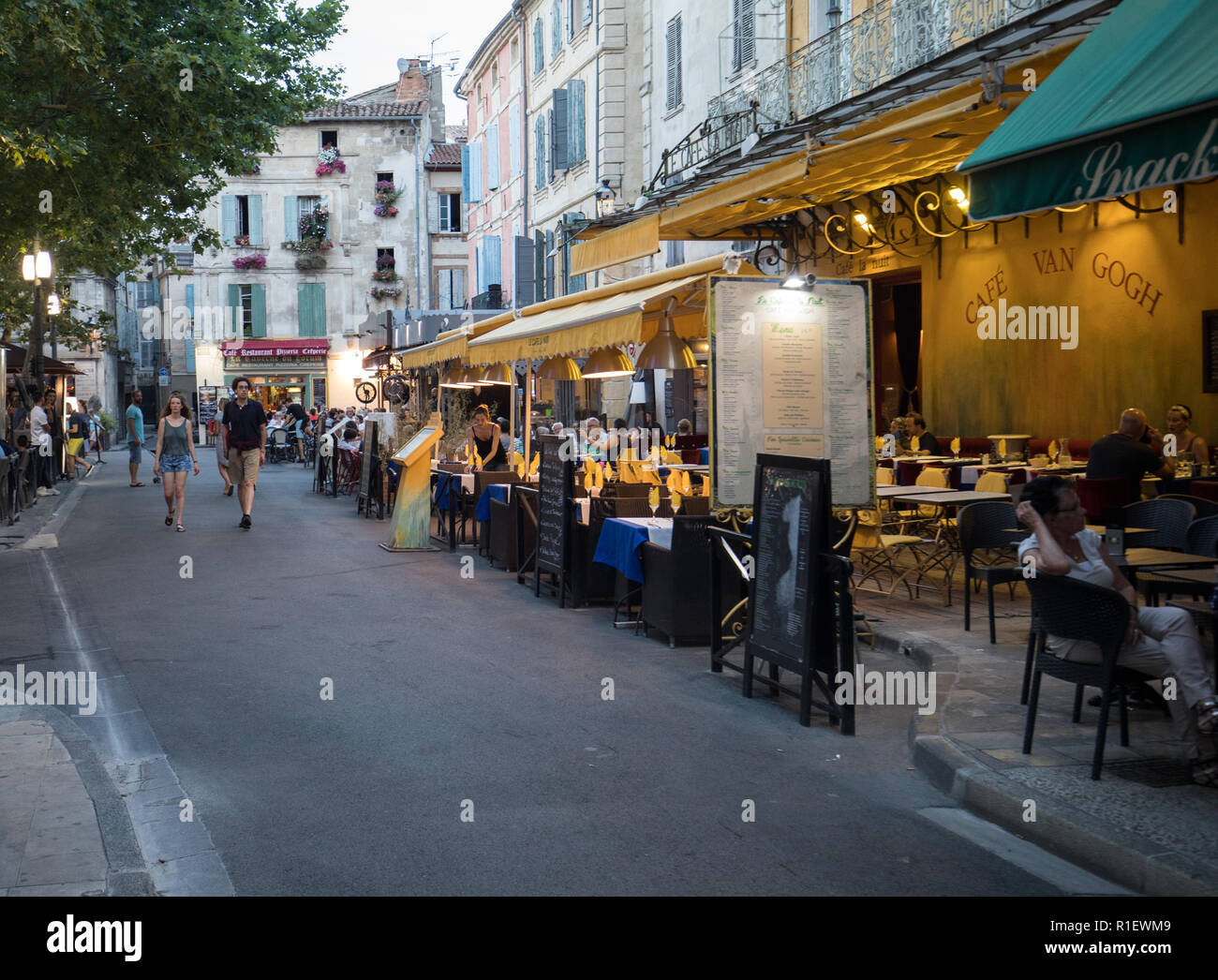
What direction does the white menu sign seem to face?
toward the camera

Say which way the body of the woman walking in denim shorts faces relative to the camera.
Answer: toward the camera

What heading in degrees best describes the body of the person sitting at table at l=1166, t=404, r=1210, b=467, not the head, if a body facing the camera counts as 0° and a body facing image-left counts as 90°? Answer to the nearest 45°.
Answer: approximately 45°

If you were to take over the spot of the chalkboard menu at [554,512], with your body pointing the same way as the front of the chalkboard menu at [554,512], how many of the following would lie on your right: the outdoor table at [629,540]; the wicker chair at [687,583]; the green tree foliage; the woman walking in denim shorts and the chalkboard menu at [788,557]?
2

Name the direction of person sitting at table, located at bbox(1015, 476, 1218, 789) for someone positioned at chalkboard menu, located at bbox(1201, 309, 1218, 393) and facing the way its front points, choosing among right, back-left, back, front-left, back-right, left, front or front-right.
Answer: front

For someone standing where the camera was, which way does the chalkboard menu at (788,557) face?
facing the viewer and to the left of the viewer

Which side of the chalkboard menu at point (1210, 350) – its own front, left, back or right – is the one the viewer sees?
front
